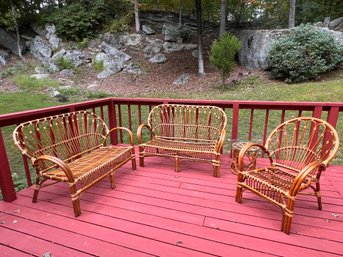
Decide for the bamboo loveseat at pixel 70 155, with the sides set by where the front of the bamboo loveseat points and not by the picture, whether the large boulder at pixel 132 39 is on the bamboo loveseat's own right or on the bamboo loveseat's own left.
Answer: on the bamboo loveseat's own left

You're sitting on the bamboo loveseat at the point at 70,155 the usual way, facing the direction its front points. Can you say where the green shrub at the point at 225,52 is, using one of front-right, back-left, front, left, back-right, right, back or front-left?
left

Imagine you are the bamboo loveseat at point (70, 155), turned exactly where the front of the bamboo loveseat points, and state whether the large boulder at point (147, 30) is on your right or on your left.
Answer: on your left

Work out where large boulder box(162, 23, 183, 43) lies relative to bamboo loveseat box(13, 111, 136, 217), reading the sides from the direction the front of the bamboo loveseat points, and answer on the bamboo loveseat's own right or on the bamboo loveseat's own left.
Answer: on the bamboo loveseat's own left

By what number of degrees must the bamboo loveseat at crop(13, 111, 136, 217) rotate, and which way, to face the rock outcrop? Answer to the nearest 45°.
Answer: approximately 135° to its left

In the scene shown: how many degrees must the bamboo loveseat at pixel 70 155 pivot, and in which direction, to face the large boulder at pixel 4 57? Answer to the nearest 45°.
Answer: approximately 135° to its left

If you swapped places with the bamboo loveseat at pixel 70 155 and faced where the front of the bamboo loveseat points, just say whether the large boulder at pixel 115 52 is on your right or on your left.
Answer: on your left

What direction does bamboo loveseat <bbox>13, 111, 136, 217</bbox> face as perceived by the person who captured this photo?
facing the viewer and to the right of the viewer

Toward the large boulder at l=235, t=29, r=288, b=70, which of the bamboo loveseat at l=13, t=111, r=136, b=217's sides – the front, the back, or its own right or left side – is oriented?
left

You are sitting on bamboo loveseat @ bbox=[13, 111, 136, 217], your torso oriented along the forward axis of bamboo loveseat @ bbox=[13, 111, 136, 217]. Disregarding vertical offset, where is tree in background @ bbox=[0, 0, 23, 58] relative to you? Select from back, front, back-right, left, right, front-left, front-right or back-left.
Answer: back-left

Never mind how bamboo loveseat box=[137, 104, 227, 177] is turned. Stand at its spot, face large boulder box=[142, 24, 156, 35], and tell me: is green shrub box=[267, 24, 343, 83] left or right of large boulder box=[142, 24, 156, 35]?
right

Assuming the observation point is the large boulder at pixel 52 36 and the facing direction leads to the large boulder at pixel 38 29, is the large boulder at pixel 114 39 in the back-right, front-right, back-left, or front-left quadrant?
back-right

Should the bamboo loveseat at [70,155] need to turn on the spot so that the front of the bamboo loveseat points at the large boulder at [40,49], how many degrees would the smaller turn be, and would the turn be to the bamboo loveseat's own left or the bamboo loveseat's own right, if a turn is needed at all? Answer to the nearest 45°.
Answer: approximately 135° to the bamboo loveseat's own left

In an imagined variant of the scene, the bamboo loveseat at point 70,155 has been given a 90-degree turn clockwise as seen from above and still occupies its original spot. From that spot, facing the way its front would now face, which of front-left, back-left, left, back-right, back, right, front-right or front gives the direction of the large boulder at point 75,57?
back-right
